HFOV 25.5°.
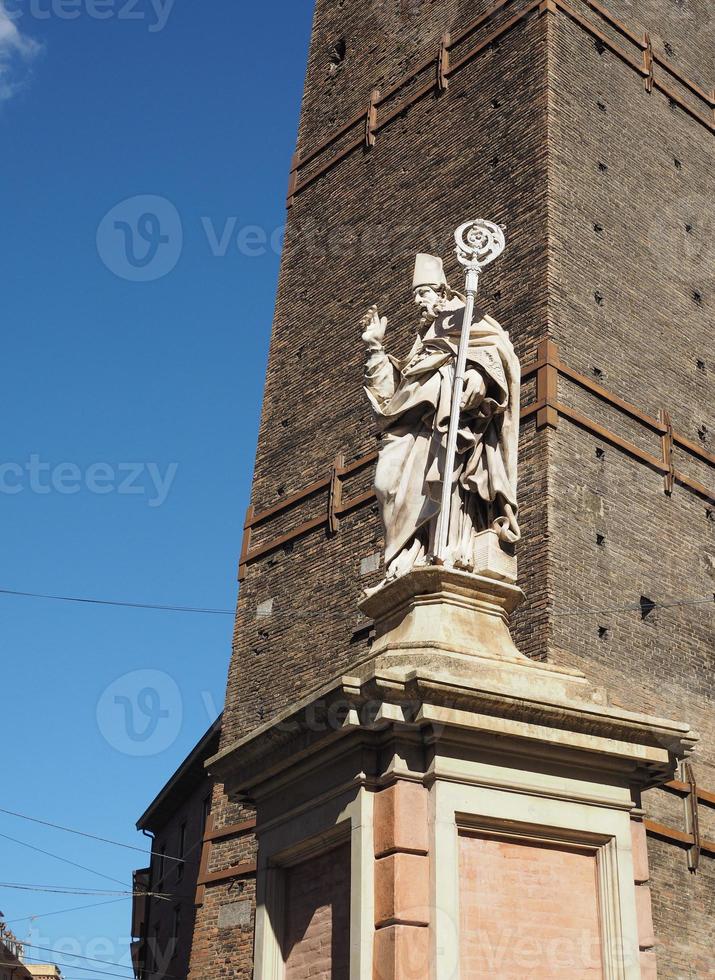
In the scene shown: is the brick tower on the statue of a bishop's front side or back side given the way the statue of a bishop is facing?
on the back side

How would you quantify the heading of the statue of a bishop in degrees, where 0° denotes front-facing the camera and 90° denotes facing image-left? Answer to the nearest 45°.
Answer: approximately 45°

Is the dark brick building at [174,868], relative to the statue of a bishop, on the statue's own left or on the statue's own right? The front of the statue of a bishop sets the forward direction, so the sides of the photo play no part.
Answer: on the statue's own right
